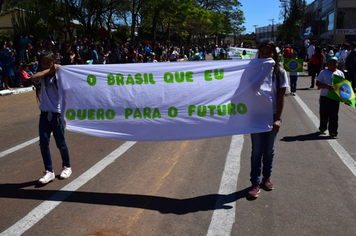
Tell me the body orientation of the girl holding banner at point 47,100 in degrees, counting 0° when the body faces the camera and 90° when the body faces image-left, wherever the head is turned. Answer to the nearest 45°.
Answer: approximately 0°

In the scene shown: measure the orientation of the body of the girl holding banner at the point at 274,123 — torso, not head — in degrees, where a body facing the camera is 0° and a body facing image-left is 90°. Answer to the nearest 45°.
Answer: approximately 45°

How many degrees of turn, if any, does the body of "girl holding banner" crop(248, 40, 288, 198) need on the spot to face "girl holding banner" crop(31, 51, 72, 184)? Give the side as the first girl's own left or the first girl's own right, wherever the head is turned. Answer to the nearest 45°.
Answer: approximately 45° to the first girl's own right

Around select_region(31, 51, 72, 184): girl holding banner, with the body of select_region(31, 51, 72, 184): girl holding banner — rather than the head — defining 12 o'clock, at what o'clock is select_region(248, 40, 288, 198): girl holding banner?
select_region(248, 40, 288, 198): girl holding banner is roughly at 10 o'clock from select_region(31, 51, 72, 184): girl holding banner.
